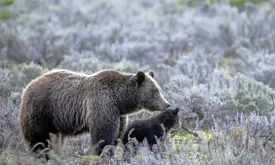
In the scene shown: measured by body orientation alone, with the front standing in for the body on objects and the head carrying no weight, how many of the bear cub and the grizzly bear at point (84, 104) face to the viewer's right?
2

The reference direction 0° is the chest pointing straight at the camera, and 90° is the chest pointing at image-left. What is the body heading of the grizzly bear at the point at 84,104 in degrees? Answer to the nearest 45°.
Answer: approximately 270°

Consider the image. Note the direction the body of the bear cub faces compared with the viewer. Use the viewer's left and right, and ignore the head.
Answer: facing to the right of the viewer

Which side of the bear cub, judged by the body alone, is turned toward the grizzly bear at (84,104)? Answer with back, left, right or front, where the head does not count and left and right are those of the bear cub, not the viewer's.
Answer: back

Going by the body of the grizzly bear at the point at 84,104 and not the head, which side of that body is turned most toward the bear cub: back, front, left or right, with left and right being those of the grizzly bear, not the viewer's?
front
